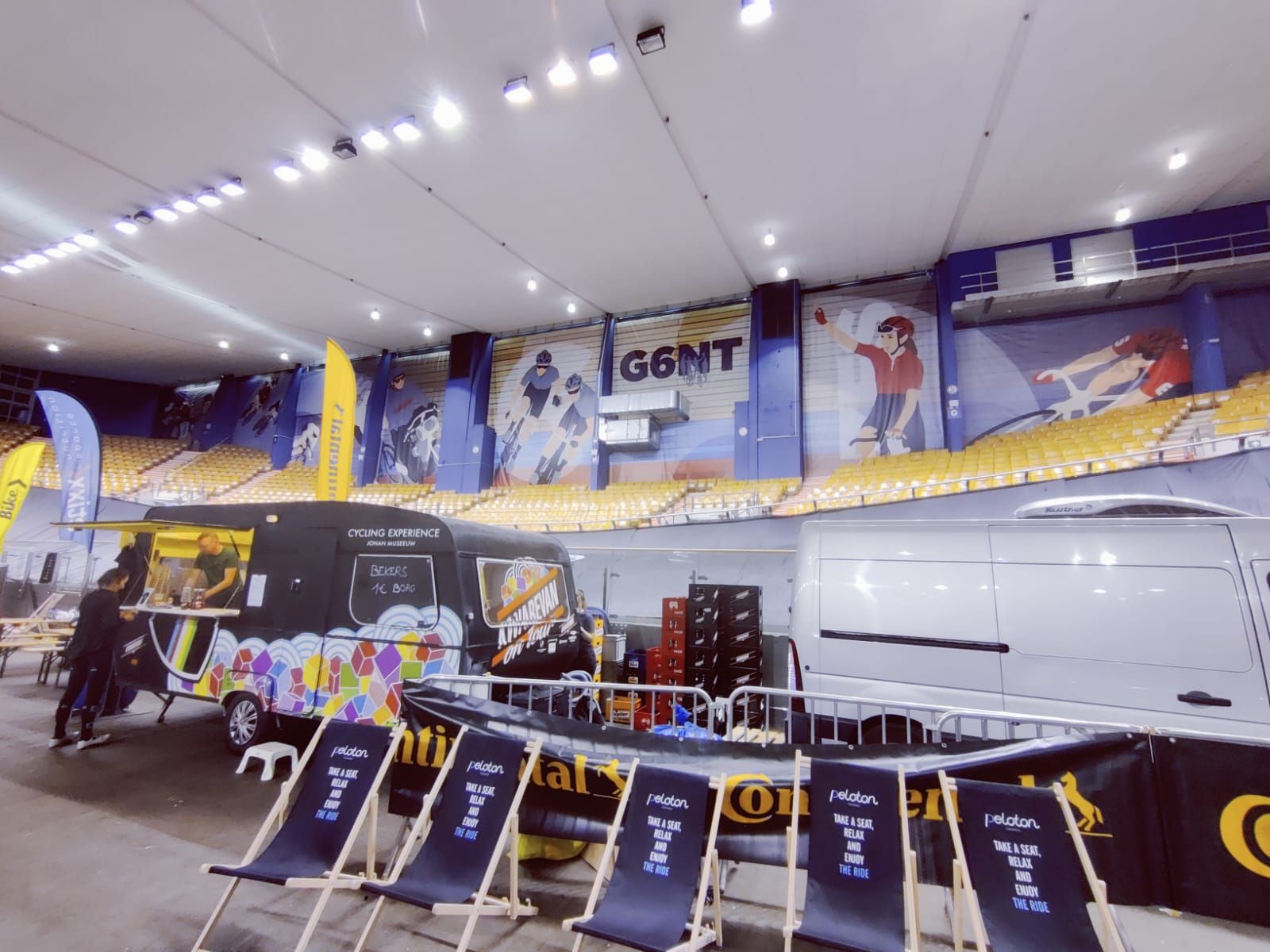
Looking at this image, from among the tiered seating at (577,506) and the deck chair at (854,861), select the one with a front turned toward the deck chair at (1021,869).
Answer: the tiered seating

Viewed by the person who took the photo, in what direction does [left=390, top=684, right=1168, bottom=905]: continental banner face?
facing the viewer

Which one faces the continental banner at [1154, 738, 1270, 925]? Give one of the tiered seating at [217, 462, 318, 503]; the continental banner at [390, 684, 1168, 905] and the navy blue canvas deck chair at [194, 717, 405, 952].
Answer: the tiered seating

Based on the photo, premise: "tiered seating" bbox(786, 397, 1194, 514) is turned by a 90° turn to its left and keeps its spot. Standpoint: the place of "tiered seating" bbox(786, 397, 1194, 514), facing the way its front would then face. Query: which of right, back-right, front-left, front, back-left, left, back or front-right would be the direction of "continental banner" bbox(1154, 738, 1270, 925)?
front-right

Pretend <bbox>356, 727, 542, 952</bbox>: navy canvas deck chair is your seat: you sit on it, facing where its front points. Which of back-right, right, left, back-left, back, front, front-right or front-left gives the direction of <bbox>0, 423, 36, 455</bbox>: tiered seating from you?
right

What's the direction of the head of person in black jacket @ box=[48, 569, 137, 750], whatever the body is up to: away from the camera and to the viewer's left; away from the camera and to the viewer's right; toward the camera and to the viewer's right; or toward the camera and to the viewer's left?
away from the camera and to the viewer's right

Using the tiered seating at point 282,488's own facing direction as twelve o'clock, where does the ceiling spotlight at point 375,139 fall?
The ceiling spotlight is roughly at 12 o'clock from the tiered seating.

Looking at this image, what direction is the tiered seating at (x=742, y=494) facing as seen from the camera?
toward the camera

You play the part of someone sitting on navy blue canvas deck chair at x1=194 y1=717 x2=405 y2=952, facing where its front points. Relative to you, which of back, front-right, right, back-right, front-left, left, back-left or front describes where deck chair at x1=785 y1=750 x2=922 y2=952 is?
left

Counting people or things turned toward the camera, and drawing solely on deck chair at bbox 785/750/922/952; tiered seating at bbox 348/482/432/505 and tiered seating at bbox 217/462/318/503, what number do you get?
3

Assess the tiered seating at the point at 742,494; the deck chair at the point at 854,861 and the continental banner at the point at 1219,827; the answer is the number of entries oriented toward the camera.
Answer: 3

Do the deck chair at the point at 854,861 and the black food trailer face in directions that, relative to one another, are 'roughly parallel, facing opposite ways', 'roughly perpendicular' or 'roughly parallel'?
roughly perpendicular
